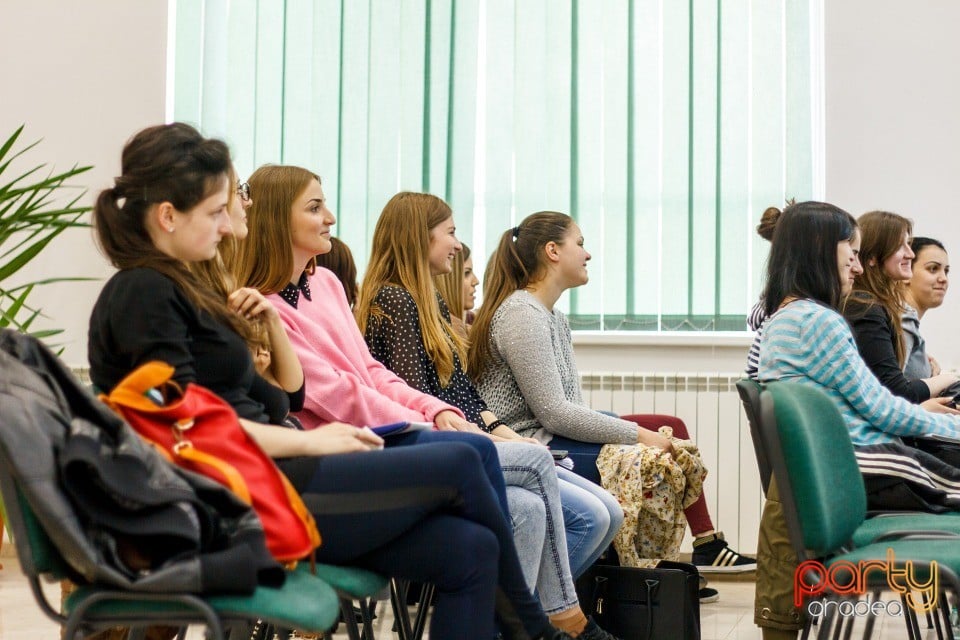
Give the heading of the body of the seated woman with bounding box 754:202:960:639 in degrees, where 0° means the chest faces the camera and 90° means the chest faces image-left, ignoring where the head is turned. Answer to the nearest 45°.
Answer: approximately 270°

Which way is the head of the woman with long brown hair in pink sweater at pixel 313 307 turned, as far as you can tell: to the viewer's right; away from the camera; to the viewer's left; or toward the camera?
to the viewer's right

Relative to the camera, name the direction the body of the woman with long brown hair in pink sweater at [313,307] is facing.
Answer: to the viewer's right

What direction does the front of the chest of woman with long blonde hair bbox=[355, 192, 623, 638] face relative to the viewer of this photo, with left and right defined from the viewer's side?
facing to the right of the viewer

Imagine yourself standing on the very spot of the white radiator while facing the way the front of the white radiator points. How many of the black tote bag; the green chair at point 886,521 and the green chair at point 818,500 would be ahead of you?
3

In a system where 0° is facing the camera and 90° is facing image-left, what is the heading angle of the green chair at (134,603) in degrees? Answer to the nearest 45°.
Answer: approximately 270°

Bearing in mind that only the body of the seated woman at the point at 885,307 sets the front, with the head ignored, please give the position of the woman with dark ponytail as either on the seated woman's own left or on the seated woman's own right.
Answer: on the seated woman's own right

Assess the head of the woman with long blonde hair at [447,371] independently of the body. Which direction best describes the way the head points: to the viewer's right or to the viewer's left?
to the viewer's right

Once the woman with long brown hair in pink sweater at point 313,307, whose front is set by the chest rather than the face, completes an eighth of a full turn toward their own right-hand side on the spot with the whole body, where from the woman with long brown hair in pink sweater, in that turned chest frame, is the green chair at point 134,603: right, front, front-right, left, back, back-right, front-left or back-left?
front-right

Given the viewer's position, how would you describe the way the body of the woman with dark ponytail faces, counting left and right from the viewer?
facing to the right of the viewer

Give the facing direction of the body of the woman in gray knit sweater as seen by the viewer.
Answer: to the viewer's right
